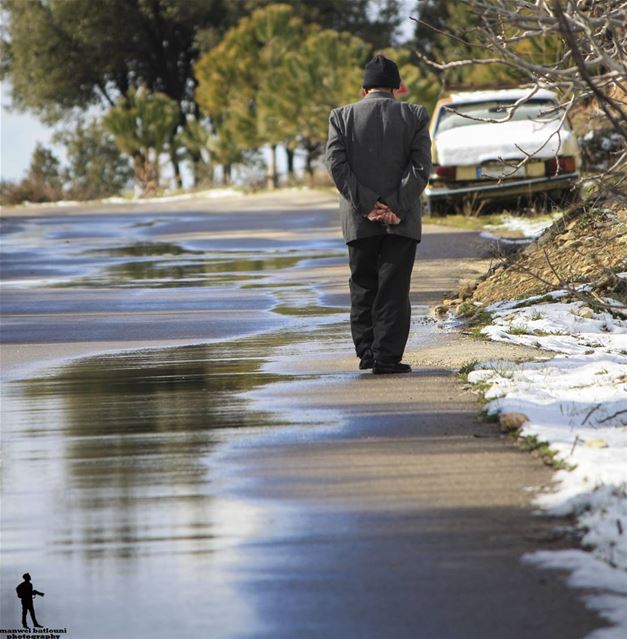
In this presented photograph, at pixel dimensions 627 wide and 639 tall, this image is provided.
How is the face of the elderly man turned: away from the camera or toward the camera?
away from the camera

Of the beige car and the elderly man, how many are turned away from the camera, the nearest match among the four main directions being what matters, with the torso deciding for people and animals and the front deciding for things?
2

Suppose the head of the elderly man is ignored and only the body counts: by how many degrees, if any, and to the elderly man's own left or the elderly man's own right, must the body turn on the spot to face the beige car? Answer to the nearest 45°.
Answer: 0° — they already face it

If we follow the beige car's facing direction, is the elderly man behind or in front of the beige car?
behind

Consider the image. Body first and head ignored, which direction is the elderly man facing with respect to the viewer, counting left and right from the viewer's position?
facing away from the viewer

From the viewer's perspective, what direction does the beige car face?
away from the camera
